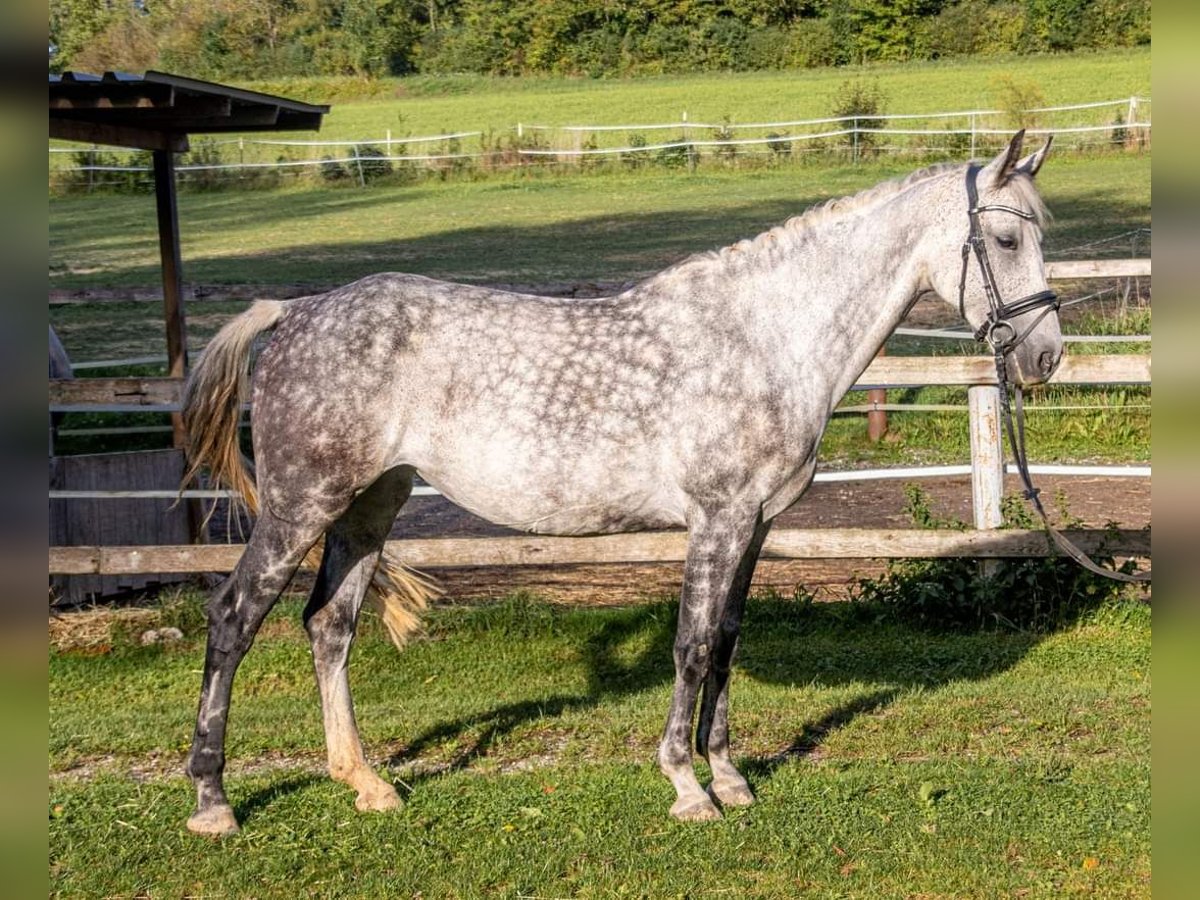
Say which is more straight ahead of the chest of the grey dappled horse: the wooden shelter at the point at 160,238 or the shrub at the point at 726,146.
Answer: the shrub

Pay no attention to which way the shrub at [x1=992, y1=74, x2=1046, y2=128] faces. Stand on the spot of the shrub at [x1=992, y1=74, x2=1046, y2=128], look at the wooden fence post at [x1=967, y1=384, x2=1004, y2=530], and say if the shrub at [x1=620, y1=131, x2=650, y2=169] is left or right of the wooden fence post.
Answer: right

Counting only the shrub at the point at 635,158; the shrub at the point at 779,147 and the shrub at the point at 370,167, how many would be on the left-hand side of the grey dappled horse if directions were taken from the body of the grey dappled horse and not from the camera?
3

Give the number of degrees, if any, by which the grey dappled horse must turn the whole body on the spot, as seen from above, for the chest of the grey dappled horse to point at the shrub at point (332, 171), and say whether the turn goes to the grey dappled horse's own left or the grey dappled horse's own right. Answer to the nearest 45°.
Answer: approximately 90° to the grey dappled horse's own left

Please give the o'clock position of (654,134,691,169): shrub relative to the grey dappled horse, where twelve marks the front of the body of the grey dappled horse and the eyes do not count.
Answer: The shrub is roughly at 9 o'clock from the grey dappled horse.

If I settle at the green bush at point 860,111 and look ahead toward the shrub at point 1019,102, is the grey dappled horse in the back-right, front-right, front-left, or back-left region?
back-right

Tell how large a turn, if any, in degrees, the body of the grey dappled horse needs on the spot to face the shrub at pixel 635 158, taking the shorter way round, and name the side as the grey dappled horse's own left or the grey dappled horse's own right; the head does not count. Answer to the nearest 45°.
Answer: approximately 90° to the grey dappled horse's own left

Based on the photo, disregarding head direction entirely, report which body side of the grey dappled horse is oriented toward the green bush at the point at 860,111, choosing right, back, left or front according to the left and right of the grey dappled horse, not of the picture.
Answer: left

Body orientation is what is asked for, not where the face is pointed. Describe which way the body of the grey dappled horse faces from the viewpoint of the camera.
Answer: to the viewer's right
